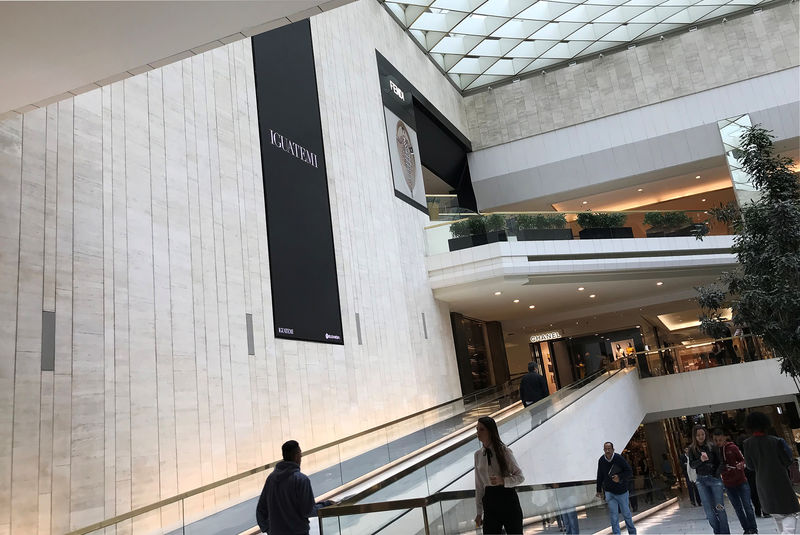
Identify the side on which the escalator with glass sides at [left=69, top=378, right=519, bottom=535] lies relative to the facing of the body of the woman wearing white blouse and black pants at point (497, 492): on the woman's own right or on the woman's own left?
on the woman's own right

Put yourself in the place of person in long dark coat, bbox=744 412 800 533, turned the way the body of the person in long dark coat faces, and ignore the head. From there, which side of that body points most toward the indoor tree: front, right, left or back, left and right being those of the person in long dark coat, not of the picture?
front

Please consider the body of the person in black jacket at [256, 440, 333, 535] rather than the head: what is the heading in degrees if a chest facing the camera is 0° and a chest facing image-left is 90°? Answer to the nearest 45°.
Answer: approximately 225°

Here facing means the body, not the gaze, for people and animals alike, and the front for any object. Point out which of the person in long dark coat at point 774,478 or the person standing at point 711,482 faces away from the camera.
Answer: the person in long dark coat

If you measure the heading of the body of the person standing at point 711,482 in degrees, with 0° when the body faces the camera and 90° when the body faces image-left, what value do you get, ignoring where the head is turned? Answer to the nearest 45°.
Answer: approximately 0°

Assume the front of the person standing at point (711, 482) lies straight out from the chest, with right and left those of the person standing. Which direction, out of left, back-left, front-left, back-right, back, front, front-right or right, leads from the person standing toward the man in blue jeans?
front-right

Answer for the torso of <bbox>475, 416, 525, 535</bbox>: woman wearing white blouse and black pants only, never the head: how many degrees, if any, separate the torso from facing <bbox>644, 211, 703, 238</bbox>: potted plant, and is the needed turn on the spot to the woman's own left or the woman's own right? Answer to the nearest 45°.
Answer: approximately 180°

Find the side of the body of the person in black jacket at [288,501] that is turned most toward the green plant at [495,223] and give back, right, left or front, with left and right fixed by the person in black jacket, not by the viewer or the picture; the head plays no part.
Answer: front

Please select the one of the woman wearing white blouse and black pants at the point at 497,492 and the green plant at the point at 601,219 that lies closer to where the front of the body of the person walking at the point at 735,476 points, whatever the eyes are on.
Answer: the woman wearing white blouse and black pants

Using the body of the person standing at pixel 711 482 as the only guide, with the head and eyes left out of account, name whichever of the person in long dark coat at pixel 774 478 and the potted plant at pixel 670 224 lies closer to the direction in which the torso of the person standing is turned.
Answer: the person in long dark coat

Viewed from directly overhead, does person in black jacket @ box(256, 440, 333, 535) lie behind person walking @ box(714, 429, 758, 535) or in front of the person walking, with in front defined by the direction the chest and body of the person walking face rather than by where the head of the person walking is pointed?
in front

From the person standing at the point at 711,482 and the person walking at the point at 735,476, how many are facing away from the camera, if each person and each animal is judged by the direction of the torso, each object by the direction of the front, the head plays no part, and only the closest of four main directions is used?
0

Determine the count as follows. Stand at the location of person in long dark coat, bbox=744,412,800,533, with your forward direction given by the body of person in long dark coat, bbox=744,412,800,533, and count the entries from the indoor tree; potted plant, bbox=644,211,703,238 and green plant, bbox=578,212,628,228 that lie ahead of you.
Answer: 3

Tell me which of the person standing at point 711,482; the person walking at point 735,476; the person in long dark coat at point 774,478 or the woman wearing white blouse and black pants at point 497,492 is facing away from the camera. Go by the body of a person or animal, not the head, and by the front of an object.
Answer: the person in long dark coat

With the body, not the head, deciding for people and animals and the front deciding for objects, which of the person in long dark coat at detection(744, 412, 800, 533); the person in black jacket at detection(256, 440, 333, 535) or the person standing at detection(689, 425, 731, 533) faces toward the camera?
the person standing

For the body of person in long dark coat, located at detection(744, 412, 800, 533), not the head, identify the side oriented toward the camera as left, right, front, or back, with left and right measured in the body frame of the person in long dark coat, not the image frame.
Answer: back

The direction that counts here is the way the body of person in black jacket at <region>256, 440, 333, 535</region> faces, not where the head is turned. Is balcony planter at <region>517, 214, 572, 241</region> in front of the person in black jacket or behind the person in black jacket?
in front
